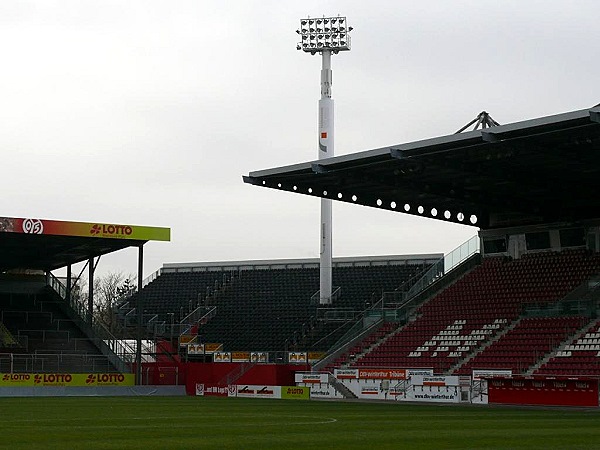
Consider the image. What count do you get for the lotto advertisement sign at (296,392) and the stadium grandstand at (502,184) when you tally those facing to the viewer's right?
0

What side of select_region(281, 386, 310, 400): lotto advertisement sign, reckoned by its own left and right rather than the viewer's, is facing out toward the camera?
front

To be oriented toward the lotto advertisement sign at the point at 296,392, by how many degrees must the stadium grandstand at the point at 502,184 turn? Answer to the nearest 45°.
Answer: approximately 45° to its right

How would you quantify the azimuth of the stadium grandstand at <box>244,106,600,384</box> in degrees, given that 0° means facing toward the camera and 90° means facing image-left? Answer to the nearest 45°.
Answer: approximately 45°

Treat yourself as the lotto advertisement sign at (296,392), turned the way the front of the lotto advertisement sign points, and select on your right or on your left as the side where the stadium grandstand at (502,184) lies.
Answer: on your left
